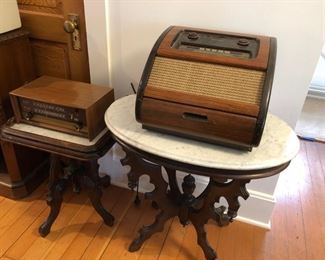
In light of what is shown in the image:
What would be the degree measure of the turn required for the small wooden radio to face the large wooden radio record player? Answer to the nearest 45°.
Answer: approximately 90° to its left

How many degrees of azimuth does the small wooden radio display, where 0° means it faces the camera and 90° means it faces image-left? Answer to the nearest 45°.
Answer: approximately 45°

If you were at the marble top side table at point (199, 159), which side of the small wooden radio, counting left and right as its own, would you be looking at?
left
